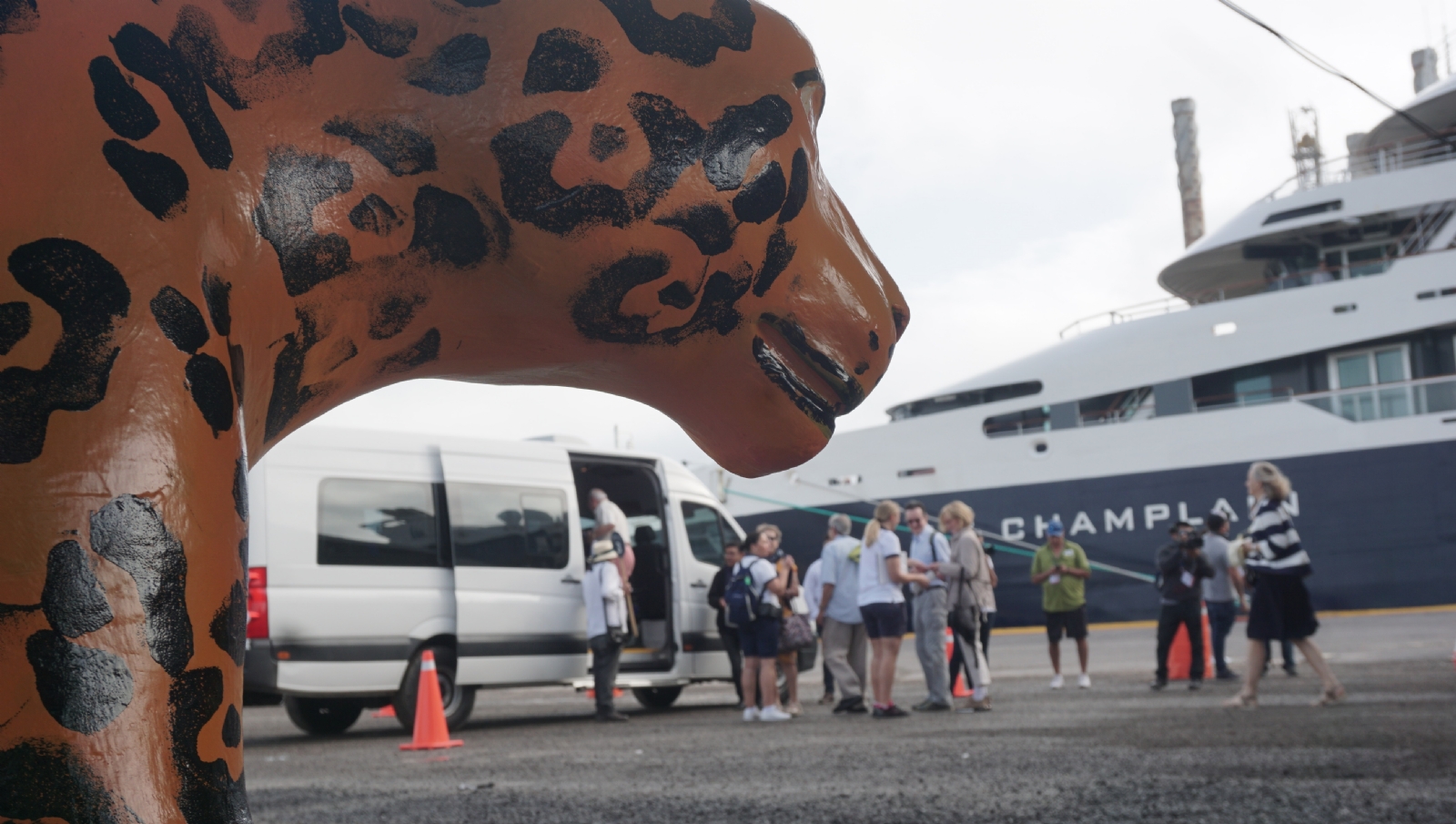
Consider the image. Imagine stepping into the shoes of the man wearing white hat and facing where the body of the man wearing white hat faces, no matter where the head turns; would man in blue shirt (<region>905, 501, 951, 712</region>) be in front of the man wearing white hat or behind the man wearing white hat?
in front

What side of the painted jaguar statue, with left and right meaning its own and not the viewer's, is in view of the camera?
right

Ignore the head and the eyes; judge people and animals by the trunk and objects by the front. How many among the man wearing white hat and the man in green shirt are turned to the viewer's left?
0

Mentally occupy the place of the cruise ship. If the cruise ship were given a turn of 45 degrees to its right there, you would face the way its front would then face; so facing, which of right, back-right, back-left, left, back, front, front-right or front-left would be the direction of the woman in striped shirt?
back

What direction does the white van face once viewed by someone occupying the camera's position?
facing away from the viewer and to the right of the viewer

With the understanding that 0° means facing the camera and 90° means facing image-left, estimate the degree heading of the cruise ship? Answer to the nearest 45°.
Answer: approximately 135°

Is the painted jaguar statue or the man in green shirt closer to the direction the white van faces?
the man in green shirt

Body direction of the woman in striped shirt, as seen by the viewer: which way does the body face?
to the viewer's left

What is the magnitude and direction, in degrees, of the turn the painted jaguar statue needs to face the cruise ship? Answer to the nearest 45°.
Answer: approximately 45° to its left

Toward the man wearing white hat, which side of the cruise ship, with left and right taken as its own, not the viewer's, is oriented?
left
